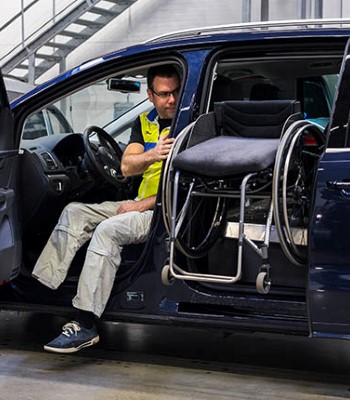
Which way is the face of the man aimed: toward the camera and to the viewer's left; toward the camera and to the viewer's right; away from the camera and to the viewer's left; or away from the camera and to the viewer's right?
toward the camera and to the viewer's right

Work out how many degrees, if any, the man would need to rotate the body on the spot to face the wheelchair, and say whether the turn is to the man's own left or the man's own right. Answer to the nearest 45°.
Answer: approximately 90° to the man's own left

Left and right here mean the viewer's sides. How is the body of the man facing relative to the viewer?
facing the viewer and to the left of the viewer
